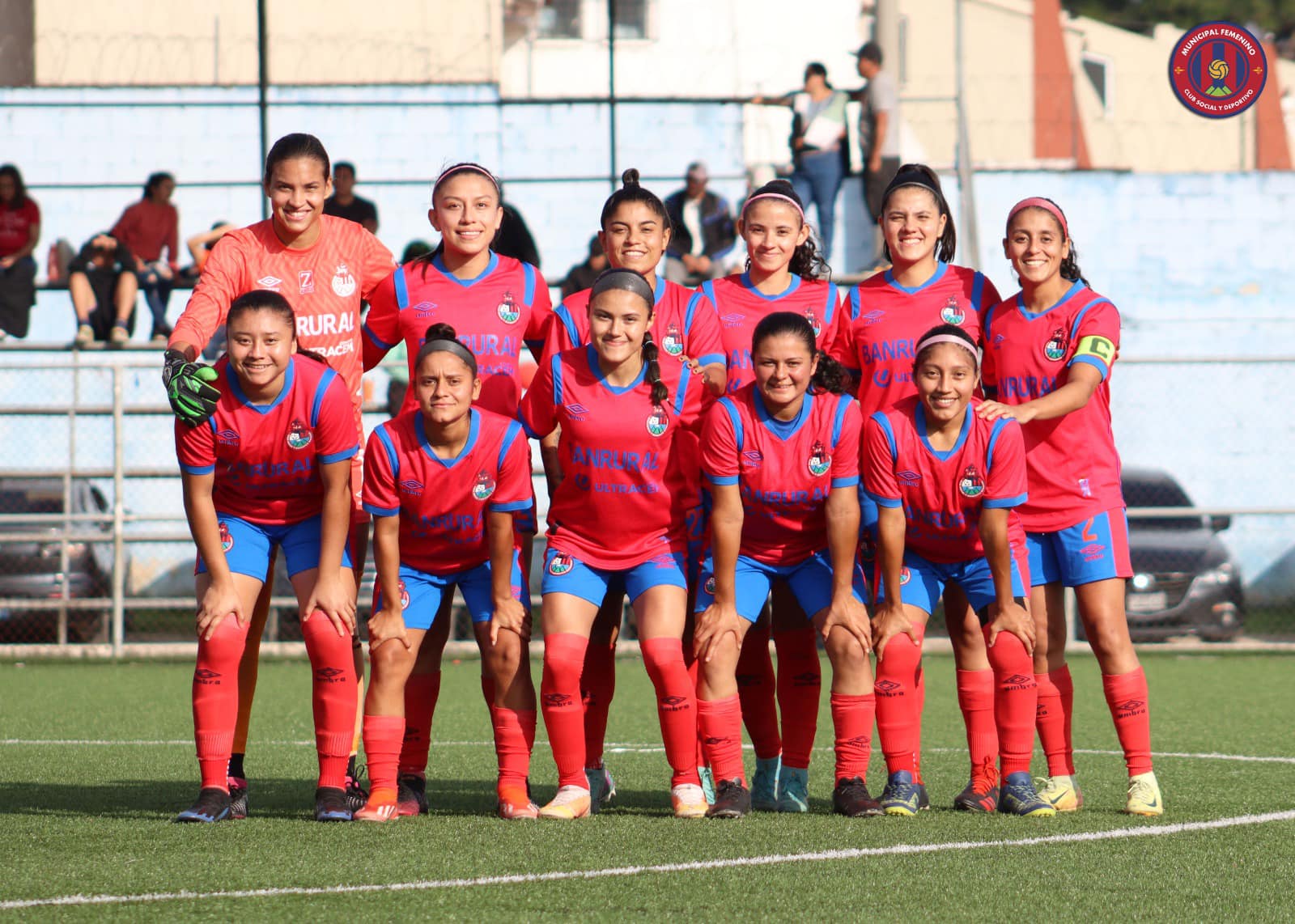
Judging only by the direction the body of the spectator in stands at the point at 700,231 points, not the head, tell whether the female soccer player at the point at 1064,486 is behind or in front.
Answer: in front

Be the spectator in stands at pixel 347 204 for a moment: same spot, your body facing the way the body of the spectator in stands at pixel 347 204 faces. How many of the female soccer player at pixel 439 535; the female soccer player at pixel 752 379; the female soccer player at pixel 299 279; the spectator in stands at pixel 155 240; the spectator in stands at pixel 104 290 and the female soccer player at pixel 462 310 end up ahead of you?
4

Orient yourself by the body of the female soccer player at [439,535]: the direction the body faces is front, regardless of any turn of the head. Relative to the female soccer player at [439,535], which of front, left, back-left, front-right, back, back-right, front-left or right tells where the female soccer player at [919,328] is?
left

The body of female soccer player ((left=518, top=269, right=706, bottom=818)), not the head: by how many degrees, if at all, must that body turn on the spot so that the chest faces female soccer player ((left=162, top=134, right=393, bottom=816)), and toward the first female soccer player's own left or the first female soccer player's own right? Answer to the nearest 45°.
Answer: approximately 90° to the first female soccer player's own right

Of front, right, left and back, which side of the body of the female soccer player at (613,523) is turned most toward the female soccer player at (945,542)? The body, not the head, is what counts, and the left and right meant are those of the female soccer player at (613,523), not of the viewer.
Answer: left

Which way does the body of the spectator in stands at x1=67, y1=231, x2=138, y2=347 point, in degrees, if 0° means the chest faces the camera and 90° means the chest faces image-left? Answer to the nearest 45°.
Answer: approximately 0°

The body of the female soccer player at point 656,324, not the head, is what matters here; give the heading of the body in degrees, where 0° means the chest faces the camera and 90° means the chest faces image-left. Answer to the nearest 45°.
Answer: approximately 0°

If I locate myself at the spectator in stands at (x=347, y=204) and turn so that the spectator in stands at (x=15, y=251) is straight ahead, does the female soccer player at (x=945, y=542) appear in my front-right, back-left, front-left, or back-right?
back-left
